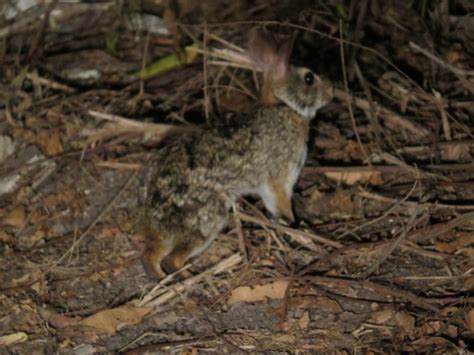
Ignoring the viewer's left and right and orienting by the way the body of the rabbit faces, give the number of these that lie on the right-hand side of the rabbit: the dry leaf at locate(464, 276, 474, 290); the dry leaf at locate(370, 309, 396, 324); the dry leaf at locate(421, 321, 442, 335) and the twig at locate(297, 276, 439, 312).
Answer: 4

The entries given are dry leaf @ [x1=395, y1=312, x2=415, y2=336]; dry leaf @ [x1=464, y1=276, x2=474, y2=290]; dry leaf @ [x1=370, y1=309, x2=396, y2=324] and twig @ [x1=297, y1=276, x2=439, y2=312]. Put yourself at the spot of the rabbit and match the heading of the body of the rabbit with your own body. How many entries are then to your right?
4

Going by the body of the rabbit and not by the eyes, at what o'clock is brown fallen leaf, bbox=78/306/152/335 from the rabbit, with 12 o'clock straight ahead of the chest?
The brown fallen leaf is roughly at 6 o'clock from the rabbit.

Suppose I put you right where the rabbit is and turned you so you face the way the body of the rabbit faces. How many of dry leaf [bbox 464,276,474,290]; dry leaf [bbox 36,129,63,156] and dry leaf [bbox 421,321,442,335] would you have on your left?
1

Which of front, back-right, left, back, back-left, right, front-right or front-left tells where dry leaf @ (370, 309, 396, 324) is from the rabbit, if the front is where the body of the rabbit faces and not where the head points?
right

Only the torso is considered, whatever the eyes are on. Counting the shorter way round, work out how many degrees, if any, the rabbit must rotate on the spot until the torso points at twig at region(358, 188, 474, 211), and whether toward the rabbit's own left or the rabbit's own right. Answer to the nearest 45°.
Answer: approximately 45° to the rabbit's own right

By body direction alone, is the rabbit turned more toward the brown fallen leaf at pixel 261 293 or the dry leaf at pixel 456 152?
the dry leaf

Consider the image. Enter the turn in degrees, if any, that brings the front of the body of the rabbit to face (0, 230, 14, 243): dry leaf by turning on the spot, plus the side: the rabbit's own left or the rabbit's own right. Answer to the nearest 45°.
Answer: approximately 135° to the rabbit's own left

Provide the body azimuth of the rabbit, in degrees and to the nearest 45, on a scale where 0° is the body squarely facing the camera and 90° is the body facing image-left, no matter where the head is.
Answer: approximately 225°

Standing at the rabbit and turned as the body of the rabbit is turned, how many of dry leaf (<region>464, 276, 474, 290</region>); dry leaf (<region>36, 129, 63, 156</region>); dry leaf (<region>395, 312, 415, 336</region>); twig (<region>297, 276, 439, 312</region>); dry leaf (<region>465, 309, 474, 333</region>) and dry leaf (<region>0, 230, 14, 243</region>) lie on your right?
4

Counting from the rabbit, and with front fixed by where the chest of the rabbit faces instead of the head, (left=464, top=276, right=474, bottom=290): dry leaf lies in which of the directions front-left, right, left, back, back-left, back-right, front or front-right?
right

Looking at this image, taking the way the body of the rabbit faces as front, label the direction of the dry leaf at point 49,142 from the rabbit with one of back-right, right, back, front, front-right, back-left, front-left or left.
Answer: left

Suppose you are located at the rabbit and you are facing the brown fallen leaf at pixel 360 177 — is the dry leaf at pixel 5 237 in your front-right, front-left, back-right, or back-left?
back-left

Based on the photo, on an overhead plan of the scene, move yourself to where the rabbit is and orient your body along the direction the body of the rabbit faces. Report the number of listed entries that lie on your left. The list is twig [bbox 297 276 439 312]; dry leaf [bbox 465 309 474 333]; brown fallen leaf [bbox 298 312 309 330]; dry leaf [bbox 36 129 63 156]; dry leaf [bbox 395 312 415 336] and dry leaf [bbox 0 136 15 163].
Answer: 2

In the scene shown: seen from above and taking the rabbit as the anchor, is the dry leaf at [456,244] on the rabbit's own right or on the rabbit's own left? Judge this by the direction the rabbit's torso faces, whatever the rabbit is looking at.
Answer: on the rabbit's own right
